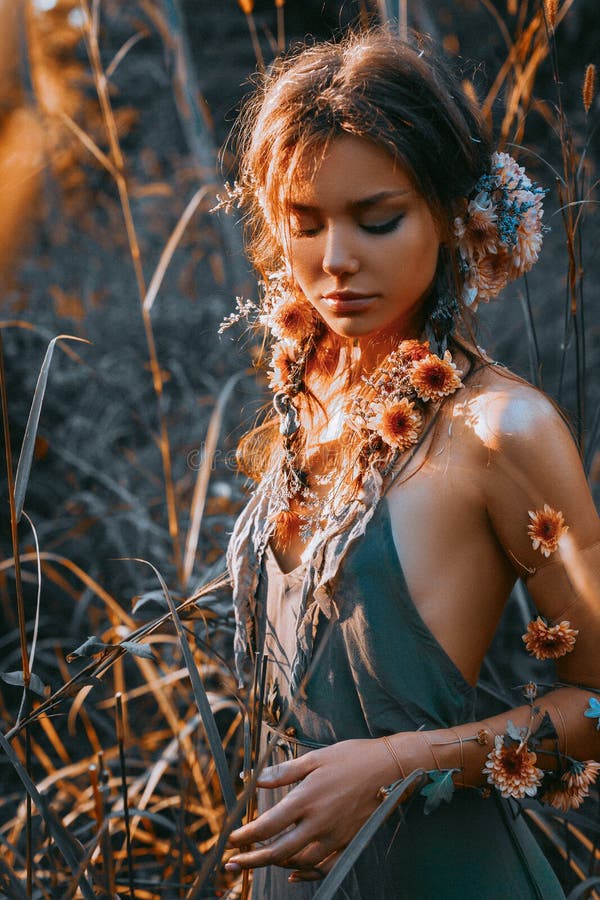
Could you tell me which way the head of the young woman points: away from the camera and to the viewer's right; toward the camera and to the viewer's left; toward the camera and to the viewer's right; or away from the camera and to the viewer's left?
toward the camera and to the viewer's left

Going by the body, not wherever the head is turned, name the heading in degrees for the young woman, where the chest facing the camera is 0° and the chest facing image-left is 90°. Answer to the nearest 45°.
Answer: approximately 45°
